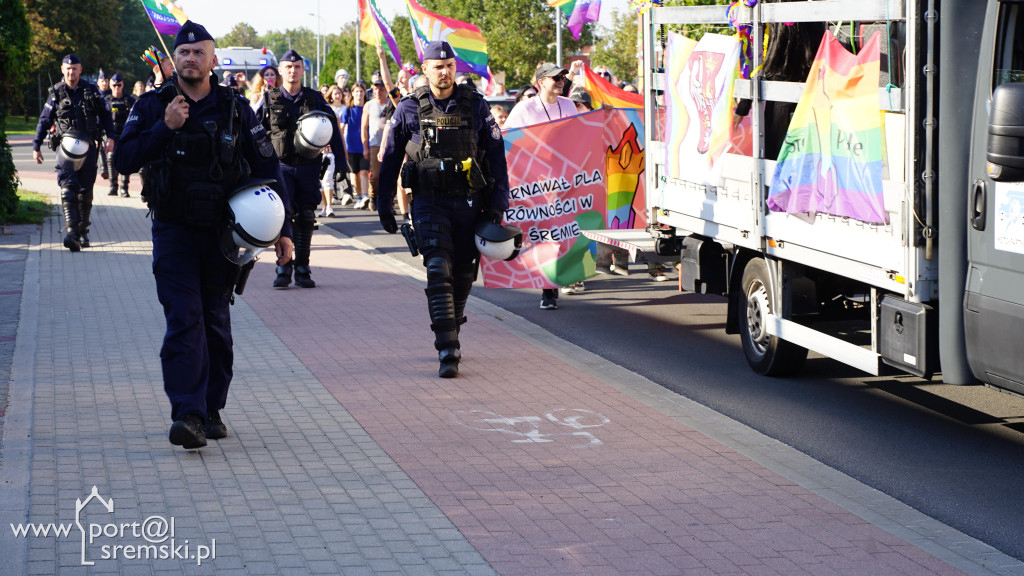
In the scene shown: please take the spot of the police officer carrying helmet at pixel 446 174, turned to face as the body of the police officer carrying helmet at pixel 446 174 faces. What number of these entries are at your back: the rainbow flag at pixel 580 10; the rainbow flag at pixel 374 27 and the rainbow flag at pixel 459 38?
3

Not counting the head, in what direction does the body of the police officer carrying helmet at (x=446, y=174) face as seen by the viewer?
toward the camera

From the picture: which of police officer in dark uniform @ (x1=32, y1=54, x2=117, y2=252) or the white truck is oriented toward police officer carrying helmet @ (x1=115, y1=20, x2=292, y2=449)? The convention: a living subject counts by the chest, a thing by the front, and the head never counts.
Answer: the police officer in dark uniform

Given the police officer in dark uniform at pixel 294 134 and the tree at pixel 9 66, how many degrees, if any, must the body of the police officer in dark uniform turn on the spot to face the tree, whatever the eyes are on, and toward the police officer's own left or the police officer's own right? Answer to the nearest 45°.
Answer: approximately 135° to the police officer's own right

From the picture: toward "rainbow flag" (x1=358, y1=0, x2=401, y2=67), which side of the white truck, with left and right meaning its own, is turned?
back

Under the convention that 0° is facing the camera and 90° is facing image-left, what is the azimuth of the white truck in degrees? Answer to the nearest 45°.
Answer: approximately 315°

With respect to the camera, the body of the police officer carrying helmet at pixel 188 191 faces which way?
toward the camera

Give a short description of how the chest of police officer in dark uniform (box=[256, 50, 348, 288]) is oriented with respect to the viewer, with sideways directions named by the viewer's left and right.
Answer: facing the viewer

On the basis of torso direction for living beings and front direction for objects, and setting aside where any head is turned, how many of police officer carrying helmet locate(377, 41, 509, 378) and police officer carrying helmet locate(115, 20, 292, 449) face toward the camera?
2
